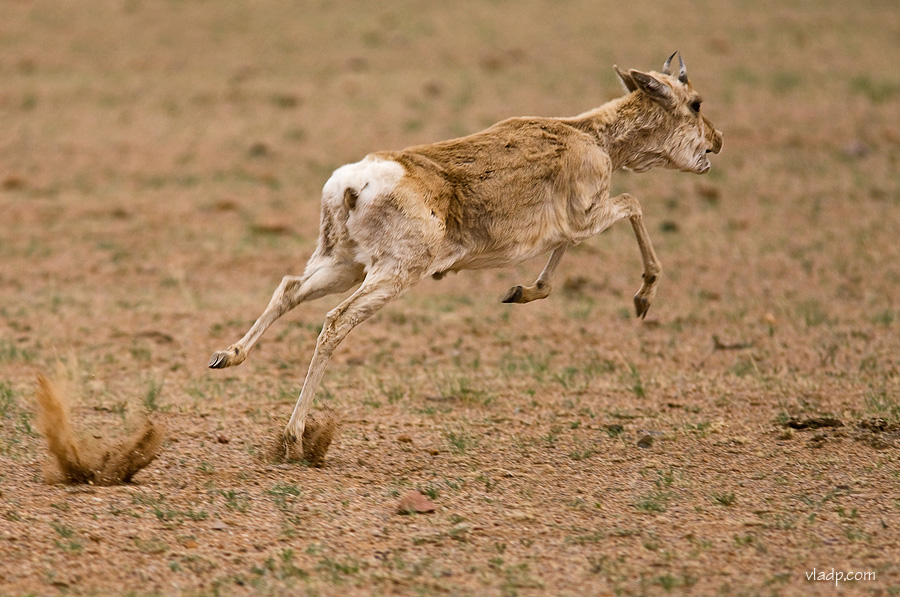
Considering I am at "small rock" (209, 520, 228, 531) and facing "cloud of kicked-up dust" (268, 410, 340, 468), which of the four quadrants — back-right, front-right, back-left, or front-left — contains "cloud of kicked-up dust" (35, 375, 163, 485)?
front-left

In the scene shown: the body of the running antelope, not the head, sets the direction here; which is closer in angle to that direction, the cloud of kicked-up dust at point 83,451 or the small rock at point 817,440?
the small rock

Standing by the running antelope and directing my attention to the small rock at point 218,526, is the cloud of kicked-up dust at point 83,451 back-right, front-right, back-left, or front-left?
front-right

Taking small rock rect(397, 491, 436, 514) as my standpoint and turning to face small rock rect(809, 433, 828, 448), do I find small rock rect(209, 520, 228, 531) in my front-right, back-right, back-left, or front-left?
back-left

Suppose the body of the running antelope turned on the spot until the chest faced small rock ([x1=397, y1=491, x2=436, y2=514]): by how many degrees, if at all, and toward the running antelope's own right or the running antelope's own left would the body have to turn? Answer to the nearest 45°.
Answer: approximately 135° to the running antelope's own right

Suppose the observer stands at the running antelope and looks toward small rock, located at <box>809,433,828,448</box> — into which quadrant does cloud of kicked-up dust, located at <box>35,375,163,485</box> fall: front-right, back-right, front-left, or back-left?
back-right

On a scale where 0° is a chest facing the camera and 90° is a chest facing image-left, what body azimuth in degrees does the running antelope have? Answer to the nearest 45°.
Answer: approximately 225°

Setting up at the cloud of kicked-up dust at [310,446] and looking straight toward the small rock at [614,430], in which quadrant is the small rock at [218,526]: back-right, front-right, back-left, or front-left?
back-right

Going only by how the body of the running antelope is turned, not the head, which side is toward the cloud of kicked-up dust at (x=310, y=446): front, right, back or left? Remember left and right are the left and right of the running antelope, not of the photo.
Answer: back

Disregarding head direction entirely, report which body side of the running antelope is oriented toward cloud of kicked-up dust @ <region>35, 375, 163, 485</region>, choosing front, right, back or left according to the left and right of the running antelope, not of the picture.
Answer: back
